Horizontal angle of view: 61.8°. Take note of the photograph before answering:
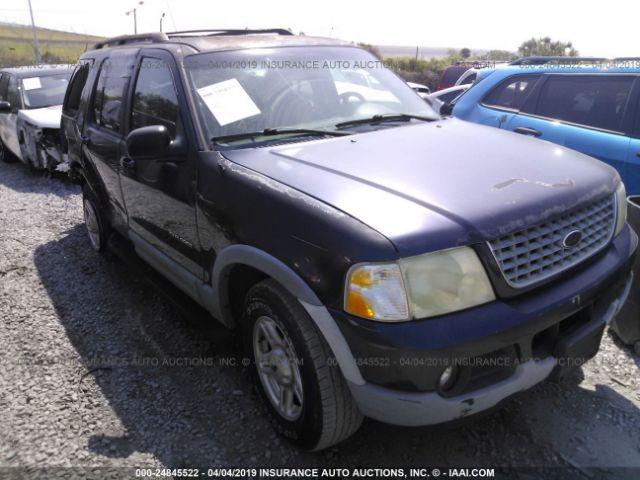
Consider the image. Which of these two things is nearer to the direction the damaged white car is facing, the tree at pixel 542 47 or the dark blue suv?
the dark blue suv

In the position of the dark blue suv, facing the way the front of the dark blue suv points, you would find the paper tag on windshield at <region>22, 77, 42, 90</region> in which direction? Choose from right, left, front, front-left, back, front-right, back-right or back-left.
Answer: back

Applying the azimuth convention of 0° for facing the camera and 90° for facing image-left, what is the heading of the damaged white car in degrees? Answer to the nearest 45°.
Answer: approximately 315°

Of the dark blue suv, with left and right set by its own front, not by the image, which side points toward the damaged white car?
back

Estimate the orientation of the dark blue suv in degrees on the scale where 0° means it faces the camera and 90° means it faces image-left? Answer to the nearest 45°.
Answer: approximately 315°

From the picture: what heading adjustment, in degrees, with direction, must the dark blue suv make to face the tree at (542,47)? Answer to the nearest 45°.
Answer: approximately 135° to its left

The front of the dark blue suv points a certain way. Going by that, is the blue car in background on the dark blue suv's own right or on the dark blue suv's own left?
on the dark blue suv's own left
